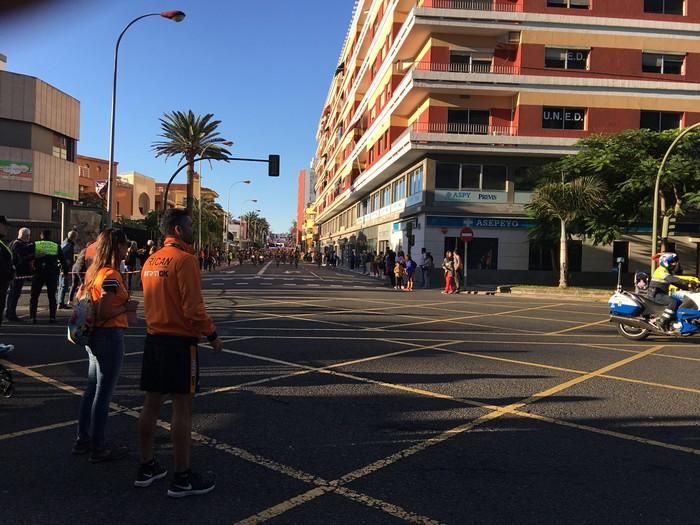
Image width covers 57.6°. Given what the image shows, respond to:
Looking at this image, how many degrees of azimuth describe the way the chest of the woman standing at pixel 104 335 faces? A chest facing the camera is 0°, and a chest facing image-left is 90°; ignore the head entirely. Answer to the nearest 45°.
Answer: approximately 270°

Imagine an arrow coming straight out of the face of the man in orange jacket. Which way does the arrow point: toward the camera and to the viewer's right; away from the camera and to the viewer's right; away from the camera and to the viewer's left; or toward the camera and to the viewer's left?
away from the camera and to the viewer's right

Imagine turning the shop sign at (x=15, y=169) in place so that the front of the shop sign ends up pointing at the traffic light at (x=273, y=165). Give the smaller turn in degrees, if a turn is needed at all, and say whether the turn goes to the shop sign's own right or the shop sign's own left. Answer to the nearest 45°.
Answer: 0° — it already faces it

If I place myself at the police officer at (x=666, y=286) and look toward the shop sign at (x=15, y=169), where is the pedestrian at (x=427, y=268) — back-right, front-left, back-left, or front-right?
front-right

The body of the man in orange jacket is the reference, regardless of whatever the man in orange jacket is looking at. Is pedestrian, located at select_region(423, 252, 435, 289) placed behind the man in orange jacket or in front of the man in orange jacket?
in front

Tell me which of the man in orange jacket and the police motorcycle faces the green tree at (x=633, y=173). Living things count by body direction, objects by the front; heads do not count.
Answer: the man in orange jacket

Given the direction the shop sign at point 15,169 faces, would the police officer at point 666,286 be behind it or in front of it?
in front

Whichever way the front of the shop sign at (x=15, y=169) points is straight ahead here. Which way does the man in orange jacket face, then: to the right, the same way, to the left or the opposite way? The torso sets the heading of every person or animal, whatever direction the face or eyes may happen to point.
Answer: to the left
